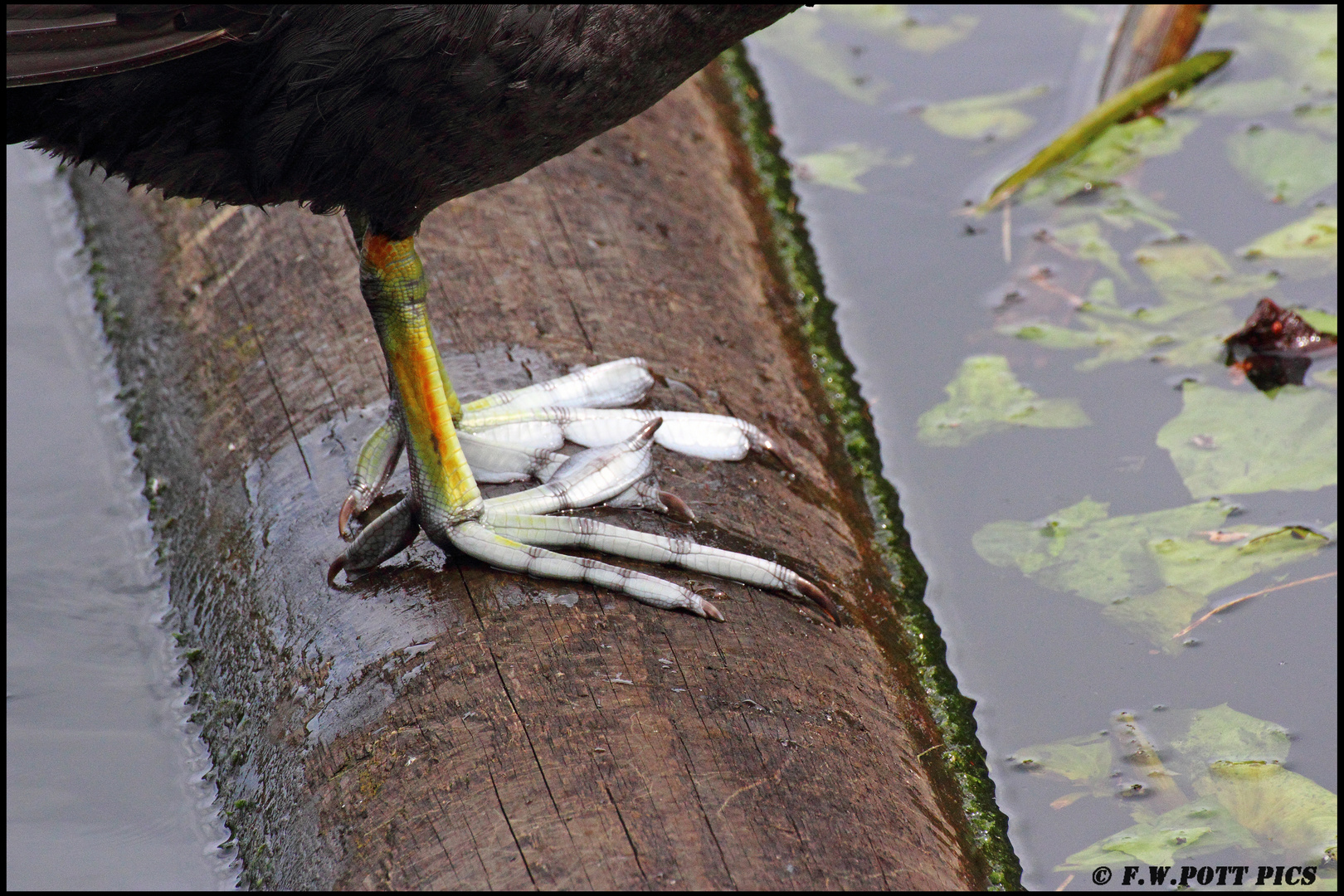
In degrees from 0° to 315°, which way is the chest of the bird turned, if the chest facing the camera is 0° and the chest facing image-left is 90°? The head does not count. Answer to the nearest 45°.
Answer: approximately 270°

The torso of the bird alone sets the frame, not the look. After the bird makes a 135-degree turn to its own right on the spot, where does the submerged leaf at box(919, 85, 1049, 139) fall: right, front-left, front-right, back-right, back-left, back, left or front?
back

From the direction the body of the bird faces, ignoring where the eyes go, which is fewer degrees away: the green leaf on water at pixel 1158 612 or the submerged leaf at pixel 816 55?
the green leaf on water

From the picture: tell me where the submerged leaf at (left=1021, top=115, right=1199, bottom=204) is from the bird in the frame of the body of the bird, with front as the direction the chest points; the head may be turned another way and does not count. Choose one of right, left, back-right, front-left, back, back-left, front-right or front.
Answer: front-left

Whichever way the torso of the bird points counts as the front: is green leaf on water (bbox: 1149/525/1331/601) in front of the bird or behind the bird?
in front

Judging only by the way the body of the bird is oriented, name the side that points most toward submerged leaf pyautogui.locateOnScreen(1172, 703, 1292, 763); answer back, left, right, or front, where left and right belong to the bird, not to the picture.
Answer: front

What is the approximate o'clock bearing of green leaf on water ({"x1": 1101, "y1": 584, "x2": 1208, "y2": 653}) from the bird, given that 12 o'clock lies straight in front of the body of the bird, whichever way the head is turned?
The green leaf on water is roughly at 12 o'clock from the bird.

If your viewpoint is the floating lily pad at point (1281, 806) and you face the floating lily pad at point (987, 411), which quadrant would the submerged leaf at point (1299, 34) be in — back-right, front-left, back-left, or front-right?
front-right

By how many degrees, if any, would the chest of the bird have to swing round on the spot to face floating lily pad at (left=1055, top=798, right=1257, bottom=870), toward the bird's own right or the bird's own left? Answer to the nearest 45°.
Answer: approximately 45° to the bird's own right

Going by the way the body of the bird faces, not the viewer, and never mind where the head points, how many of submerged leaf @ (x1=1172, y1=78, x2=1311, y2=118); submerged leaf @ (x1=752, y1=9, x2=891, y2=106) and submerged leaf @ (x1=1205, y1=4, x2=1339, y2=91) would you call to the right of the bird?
0

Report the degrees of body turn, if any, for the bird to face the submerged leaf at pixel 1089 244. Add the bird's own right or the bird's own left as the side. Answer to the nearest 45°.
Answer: approximately 45° to the bird's own left

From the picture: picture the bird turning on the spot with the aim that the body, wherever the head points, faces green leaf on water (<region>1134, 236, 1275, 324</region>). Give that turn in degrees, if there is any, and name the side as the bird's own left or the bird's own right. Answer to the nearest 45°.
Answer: approximately 45° to the bird's own left

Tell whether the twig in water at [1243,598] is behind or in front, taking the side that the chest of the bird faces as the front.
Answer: in front

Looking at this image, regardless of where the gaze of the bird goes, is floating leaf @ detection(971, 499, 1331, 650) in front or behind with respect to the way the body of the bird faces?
in front

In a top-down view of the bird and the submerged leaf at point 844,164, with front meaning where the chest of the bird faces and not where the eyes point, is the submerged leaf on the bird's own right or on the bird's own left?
on the bird's own left

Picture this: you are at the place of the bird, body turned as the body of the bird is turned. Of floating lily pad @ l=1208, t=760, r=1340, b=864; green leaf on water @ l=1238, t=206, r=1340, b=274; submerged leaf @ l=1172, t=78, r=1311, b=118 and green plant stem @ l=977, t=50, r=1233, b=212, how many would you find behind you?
0

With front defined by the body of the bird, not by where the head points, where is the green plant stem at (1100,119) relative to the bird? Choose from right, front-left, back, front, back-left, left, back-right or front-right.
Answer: front-left
